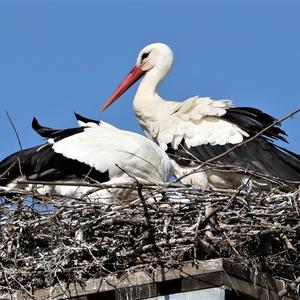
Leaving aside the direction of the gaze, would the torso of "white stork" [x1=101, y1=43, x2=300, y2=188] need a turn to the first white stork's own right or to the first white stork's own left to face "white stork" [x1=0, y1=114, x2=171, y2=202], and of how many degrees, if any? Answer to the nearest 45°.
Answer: approximately 45° to the first white stork's own left

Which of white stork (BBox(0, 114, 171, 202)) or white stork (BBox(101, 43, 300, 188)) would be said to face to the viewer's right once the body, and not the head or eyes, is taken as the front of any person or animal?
white stork (BBox(0, 114, 171, 202))

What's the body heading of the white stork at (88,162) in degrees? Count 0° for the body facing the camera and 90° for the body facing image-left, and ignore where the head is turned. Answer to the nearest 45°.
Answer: approximately 270°

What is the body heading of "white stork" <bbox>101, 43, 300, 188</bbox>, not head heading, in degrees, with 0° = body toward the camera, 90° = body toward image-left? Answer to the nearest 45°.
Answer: approximately 90°

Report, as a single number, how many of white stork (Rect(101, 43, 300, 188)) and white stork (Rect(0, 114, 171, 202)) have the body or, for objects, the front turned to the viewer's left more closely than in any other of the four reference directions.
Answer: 1

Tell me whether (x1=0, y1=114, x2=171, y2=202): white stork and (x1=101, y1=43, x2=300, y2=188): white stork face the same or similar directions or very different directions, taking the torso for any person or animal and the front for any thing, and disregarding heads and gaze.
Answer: very different directions
